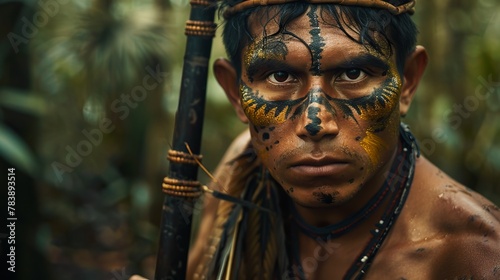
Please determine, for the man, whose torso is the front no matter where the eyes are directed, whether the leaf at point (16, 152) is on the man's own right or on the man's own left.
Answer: on the man's own right

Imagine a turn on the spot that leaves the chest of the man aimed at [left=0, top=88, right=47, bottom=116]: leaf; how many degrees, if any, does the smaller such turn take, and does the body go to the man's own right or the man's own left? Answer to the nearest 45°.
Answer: approximately 135° to the man's own right

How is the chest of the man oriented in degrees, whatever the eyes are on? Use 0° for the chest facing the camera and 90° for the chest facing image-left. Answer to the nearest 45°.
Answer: approximately 0°
